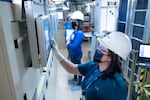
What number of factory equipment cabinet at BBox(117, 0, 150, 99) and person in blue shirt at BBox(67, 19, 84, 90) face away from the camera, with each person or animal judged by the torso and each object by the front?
0

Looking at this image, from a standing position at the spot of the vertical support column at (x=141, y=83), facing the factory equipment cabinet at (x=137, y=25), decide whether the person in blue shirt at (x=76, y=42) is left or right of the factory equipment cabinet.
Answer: left

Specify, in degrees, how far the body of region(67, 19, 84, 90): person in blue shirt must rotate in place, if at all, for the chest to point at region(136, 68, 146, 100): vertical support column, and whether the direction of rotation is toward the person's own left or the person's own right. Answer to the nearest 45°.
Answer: approximately 135° to the person's own left

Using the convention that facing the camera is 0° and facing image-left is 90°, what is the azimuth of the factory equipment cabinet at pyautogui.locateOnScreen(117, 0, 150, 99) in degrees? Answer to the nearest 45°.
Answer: approximately 45°

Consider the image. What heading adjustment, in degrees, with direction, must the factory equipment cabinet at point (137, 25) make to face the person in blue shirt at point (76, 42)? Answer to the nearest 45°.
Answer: approximately 45° to its right

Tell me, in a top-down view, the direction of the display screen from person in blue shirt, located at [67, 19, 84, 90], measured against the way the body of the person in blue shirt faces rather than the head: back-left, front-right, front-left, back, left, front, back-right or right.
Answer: back-left

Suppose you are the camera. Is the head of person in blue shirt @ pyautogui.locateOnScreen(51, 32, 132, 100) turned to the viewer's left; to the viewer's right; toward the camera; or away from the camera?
to the viewer's left

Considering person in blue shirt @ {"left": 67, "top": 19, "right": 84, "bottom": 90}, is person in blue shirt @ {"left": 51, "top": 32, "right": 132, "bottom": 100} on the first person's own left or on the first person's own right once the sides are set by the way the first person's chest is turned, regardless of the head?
on the first person's own left

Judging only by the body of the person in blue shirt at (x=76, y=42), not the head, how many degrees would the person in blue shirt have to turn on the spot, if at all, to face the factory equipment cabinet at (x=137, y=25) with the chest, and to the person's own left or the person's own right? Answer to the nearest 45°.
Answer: approximately 180°

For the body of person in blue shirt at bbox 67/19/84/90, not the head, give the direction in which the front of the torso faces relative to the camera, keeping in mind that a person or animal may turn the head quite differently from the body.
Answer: to the viewer's left
